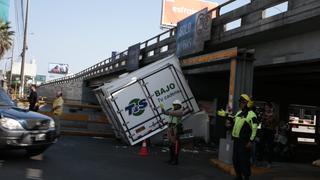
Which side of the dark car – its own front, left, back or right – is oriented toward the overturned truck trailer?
left

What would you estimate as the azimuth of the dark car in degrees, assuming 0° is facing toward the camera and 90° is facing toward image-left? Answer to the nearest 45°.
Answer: approximately 315°

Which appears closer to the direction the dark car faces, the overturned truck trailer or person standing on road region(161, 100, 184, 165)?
the person standing on road

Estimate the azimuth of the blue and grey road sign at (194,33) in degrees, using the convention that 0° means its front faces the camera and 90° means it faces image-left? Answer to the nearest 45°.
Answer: approximately 45°
